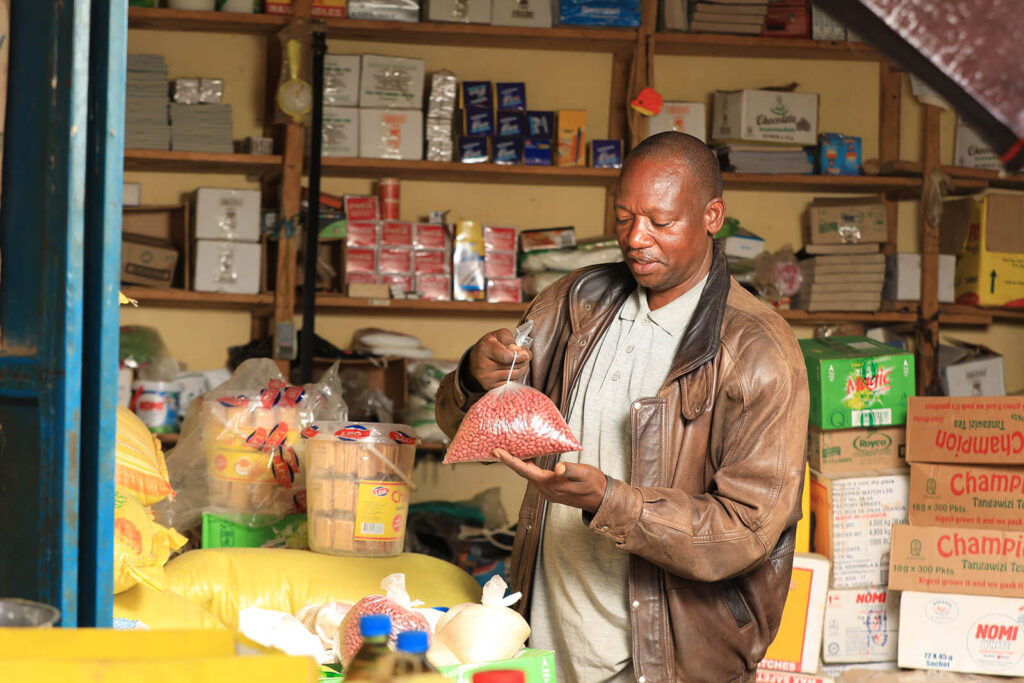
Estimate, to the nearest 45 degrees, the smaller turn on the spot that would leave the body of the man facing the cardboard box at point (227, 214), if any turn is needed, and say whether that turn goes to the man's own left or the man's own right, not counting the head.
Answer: approximately 90° to the man's own right

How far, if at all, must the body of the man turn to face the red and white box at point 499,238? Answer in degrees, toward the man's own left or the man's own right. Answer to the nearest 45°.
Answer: approximately 135° to the man's own right

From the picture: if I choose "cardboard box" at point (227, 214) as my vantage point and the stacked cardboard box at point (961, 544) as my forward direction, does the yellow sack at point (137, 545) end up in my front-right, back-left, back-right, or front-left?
front-right

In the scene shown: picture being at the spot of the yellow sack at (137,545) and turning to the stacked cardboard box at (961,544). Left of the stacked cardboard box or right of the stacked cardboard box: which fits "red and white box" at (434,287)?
left

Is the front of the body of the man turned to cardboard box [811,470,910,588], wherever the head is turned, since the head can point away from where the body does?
no

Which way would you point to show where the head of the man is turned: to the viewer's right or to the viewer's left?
to the viewer's left

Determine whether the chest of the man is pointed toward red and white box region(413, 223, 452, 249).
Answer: no

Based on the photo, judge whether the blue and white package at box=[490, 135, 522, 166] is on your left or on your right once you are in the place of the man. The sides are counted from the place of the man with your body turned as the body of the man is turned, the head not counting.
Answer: on your right

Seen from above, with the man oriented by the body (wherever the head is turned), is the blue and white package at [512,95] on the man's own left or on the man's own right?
on the man's own right

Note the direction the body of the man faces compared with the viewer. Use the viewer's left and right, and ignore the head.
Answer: facing the viewer and to the left of the viewer

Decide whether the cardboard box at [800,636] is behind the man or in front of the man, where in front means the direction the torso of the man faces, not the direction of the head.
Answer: behind

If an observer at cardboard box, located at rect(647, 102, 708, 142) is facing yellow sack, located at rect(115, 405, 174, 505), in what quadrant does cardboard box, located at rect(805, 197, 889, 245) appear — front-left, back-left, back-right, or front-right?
back-left

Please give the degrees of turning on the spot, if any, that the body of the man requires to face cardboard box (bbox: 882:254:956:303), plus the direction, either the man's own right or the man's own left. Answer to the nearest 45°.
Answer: approximately 135° to the man's own right

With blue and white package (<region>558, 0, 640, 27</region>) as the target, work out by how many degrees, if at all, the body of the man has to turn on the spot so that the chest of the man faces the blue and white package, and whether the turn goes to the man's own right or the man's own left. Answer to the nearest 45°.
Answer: approximately 135° to the man's own right

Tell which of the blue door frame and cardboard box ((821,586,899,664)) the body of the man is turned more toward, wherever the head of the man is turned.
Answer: the blue door frame
